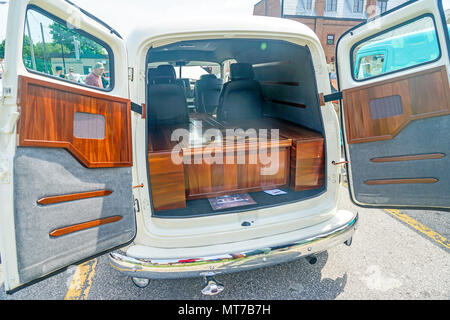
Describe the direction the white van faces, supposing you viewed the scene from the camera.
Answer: facing away from the viewer

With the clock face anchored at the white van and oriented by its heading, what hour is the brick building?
The brick building is roughly at 1 o'clock from the white van.
